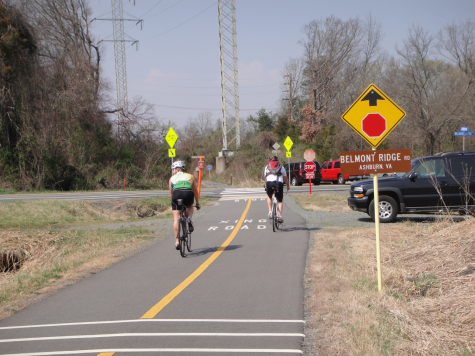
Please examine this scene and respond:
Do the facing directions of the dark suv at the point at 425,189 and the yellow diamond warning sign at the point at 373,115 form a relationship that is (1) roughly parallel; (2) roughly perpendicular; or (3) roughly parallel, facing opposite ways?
roughly perpendicular

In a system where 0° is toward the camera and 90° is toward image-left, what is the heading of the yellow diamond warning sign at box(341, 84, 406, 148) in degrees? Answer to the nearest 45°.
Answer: approximately 0°

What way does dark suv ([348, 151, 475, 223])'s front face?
to the viewer's left

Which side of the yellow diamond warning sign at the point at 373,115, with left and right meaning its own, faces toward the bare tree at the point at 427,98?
back

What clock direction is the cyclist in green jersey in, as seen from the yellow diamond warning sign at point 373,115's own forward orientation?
The cyclist in green jersey is roughly at 4 o'clock from the yellow diamond warning sign.

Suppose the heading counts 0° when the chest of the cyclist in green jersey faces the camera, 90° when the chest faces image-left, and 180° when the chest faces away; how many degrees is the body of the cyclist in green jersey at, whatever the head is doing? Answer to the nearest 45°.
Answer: approximately 180°

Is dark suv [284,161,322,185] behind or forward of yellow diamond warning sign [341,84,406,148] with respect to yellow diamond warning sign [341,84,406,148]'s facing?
behind

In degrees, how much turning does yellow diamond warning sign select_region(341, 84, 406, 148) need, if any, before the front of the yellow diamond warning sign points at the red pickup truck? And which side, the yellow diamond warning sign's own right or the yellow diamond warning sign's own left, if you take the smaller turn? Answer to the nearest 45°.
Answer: approximately 180°

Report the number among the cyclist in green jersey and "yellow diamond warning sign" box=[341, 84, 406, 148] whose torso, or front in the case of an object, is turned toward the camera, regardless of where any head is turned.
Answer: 1

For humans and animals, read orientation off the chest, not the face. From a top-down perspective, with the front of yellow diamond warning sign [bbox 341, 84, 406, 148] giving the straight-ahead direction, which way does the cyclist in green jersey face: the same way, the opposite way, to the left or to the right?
the opposite way
